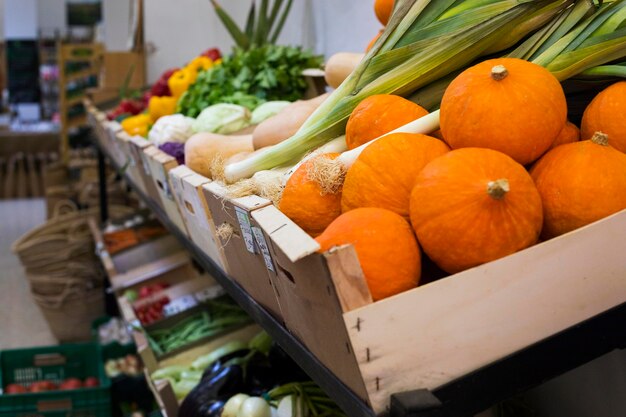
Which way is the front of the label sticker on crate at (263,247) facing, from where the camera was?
facing the viewer and to the left of the viewer

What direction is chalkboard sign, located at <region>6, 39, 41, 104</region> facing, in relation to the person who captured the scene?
facing the viewer

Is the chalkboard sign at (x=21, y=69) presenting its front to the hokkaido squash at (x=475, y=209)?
yes

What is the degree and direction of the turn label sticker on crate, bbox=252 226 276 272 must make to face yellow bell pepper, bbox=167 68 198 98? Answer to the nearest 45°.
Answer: approximately 135° to its right

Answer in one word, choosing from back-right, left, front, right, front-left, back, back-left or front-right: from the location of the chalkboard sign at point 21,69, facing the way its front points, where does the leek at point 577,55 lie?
front

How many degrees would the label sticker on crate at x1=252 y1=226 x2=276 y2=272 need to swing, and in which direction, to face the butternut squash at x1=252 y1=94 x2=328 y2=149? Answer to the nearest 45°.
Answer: approximately 135° to its right

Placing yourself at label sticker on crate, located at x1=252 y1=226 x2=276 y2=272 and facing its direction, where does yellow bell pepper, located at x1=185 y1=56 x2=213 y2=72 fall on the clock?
The yellow bell pepper is roughly at 4 o'clock from the label sticker on crate.

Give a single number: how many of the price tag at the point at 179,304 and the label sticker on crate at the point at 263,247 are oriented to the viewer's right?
0

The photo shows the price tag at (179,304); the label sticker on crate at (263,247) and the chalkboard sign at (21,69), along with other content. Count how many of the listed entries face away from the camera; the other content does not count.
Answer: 0

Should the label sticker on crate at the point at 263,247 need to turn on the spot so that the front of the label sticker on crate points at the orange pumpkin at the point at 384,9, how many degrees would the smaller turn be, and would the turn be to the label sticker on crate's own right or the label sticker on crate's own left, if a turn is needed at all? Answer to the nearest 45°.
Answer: approximately 135° to the label sticker on crate's own right

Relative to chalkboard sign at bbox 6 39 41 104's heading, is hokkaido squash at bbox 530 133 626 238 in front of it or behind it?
in front

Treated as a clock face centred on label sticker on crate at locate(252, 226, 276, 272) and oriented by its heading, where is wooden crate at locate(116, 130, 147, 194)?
The wooden crate is roughly at 4 o'clock from the label sticker on crate.
